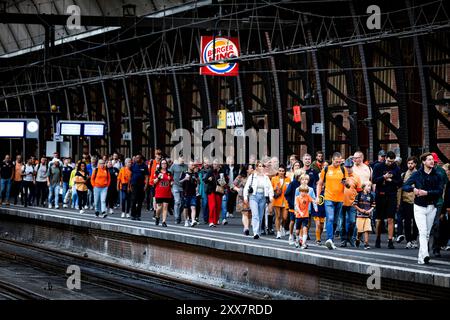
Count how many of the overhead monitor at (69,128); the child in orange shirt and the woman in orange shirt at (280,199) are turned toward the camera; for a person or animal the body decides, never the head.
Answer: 3

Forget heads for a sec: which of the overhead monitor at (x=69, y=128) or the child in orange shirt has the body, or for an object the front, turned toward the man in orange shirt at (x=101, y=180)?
the overhead monitor

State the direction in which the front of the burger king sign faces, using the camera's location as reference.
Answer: facing the viewer

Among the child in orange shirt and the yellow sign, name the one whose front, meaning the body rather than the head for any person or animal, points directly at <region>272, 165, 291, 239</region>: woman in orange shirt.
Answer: the yellow sign

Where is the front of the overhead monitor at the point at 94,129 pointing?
toward the camera

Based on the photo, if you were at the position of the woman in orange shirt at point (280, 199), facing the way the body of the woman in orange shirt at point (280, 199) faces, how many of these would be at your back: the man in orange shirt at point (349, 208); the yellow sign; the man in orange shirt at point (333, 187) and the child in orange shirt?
1

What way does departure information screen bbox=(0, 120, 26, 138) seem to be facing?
toward the camera

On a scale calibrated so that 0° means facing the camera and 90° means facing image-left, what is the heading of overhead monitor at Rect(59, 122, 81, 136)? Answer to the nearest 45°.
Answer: approximately 0°
